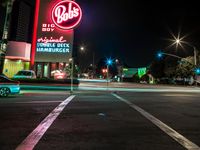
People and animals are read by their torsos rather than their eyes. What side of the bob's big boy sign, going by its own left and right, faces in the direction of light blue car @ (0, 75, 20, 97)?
front

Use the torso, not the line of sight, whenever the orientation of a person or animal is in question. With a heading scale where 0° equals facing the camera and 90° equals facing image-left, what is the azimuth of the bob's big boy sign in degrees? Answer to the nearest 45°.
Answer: approximately 0°
